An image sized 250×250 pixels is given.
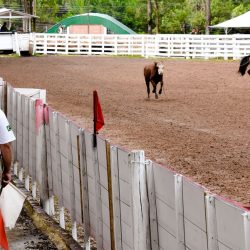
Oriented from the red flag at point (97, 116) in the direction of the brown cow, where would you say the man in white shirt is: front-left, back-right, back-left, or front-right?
back-left

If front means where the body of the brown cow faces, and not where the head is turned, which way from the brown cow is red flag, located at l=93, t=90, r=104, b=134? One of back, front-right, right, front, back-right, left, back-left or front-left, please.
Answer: front-right

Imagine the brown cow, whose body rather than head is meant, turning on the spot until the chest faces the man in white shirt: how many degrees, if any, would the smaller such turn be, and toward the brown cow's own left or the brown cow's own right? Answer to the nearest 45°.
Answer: approximately 45° to the brown cow's own right

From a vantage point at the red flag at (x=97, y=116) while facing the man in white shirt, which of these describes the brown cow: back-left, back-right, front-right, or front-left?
back-right

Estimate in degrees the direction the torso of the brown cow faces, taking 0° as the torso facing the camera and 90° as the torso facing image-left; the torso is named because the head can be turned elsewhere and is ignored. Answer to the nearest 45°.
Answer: approximately 315°
